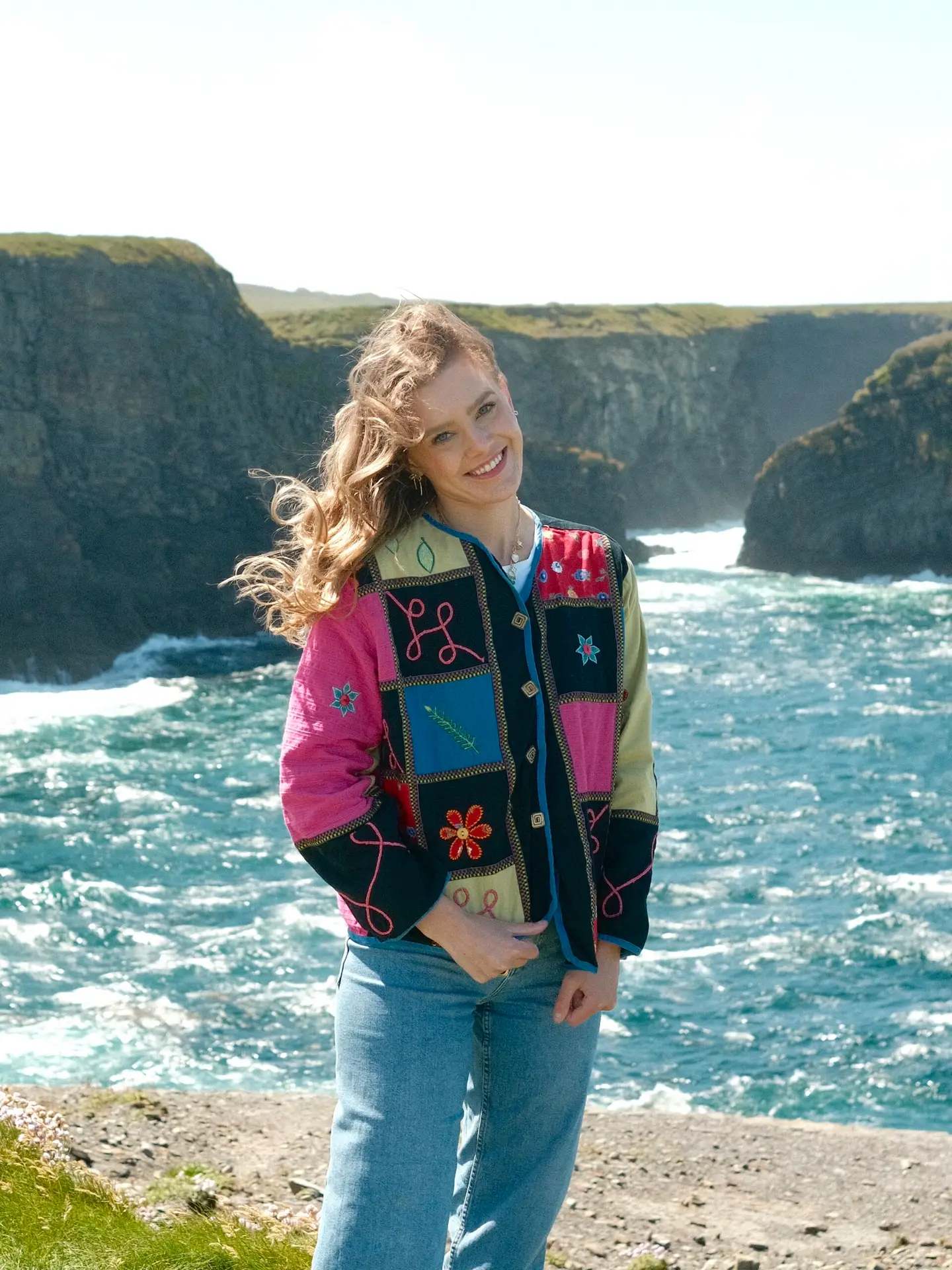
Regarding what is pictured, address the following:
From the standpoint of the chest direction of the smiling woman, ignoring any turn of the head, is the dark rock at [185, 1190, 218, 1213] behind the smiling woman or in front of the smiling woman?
behind

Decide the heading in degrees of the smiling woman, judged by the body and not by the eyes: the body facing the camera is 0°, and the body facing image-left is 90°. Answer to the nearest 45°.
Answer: approximately 315°

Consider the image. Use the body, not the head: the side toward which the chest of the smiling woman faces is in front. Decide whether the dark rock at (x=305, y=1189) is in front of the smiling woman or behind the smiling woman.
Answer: behind
